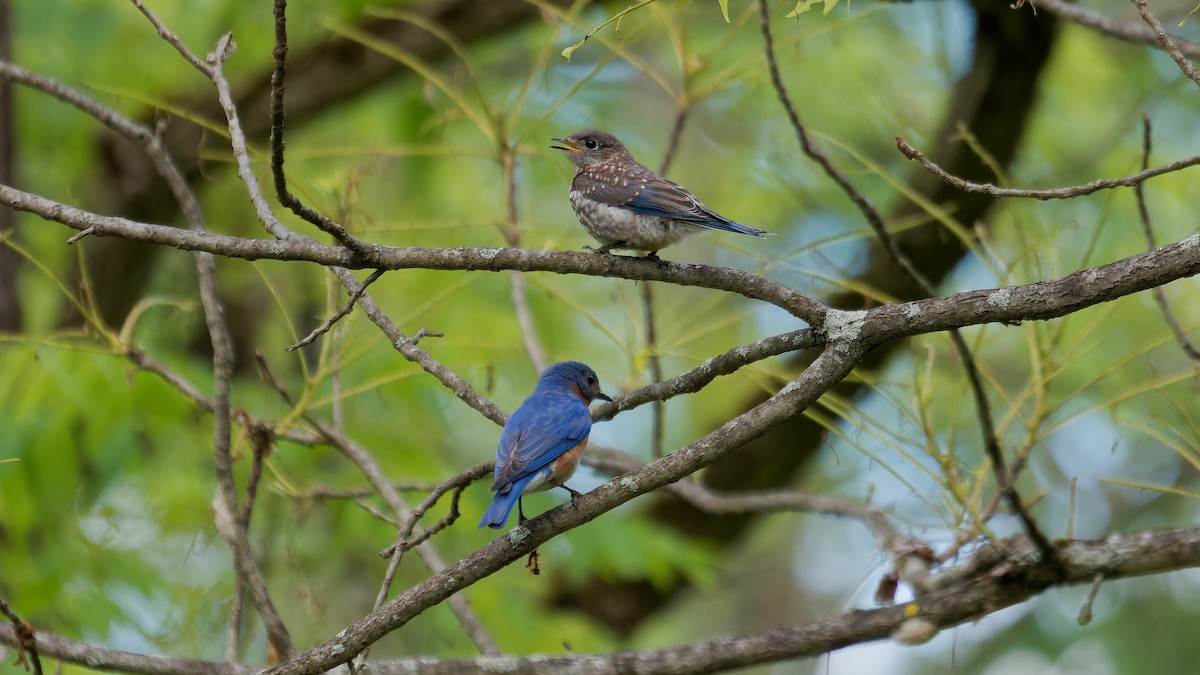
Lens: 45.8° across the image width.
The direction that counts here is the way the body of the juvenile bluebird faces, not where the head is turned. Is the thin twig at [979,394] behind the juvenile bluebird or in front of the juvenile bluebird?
behind

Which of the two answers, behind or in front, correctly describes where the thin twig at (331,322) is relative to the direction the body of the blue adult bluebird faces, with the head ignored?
behind

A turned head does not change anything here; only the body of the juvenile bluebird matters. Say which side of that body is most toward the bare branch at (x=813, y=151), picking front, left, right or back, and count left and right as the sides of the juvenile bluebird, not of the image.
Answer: back

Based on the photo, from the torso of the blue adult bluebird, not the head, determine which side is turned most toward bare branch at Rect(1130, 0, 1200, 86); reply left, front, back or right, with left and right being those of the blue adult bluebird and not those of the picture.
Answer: front

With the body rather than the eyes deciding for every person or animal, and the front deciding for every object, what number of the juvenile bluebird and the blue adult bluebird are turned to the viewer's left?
1

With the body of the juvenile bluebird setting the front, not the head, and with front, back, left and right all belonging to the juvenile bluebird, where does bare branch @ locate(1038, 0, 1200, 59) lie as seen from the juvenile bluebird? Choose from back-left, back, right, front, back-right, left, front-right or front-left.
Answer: back

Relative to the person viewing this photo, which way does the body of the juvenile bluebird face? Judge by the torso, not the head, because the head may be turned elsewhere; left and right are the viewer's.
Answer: facing to the left of the viewer

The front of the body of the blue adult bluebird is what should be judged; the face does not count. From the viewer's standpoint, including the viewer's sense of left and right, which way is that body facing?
facing away from the viewer and to the right of the viewer

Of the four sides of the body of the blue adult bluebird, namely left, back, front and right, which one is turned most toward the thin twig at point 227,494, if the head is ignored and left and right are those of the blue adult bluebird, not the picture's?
left
